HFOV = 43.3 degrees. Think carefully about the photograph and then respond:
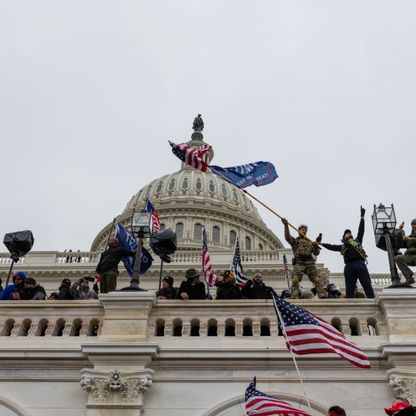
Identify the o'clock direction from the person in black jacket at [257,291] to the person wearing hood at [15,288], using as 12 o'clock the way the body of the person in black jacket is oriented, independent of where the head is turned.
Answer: The person wearing hood is roughly at 3 o'clock from the person in black jacket.

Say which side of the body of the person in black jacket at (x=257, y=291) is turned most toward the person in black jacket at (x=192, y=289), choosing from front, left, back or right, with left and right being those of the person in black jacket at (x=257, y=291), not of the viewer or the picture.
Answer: right

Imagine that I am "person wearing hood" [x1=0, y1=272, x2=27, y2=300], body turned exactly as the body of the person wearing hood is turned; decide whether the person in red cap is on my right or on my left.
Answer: on my left

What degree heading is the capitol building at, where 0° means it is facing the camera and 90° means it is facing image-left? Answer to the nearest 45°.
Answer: approximately 0°

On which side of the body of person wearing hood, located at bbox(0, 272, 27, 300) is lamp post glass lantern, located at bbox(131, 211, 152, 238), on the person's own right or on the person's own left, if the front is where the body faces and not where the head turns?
on the person's own left

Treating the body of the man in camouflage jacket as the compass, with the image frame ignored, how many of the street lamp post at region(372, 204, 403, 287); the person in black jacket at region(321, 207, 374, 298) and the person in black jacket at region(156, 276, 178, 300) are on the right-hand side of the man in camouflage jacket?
1
